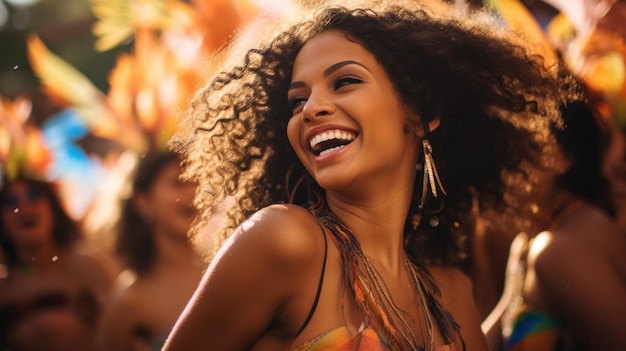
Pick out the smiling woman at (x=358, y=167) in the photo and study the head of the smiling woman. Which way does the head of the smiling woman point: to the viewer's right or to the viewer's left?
to the viewer's left

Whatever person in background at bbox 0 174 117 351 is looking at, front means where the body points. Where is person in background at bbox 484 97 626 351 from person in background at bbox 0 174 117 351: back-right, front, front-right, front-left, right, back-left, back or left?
front-left

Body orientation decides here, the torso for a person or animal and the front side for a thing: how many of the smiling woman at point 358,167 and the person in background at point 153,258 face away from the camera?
0

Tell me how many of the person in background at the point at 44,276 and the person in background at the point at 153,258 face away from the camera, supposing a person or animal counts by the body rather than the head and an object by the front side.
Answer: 0

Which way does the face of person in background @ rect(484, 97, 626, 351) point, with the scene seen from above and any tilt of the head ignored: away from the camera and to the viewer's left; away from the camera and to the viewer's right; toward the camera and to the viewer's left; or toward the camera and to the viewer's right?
away from the camera and to the viewer's right

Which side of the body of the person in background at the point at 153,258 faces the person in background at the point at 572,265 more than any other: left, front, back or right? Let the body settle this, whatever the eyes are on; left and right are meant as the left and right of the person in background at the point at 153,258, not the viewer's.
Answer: front

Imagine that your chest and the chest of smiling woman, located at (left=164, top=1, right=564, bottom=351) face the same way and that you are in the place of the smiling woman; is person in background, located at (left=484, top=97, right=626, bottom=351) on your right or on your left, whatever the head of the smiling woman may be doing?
on your left

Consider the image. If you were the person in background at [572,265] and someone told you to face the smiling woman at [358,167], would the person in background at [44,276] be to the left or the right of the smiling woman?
right

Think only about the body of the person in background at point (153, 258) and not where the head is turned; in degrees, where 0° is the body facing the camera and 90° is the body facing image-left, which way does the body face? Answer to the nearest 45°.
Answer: approximately 315°
